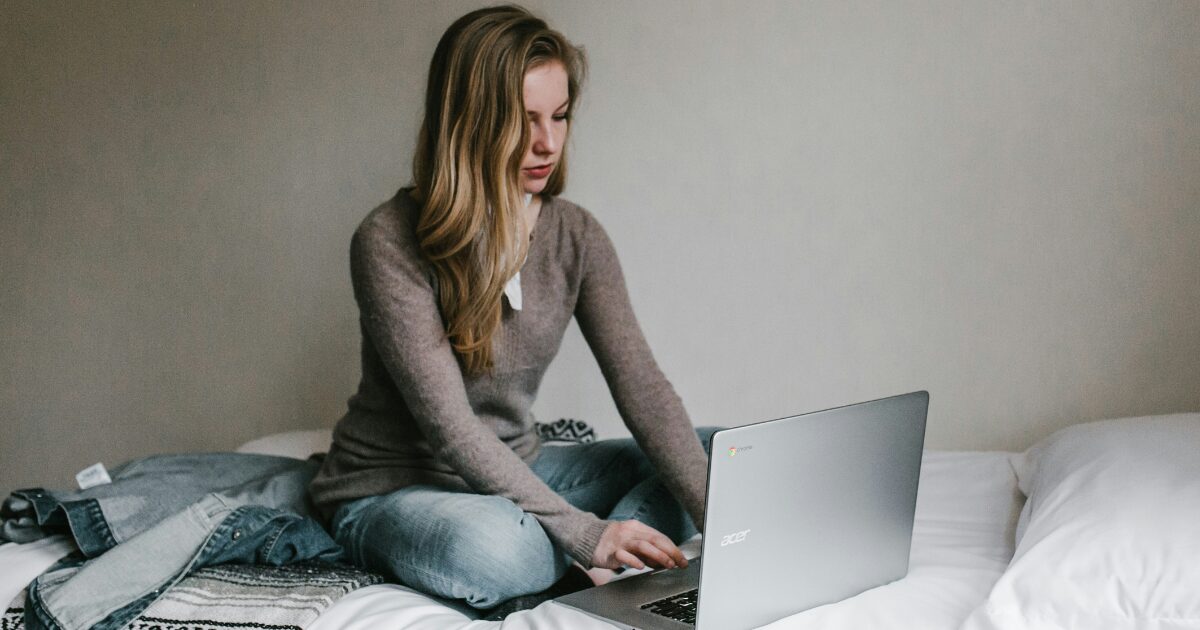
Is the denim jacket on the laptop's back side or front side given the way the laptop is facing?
on the front side

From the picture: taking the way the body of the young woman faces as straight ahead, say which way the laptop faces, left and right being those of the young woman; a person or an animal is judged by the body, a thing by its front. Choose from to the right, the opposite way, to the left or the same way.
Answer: the opposite way

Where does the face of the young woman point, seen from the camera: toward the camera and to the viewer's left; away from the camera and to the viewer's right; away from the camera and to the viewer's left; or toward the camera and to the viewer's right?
toward the camera and to the viewer's right

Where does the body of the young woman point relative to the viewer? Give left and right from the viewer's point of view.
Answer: facing the viewer and to the right of the viewer

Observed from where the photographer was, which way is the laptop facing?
facing away from the viewer and to the left of the viewer
